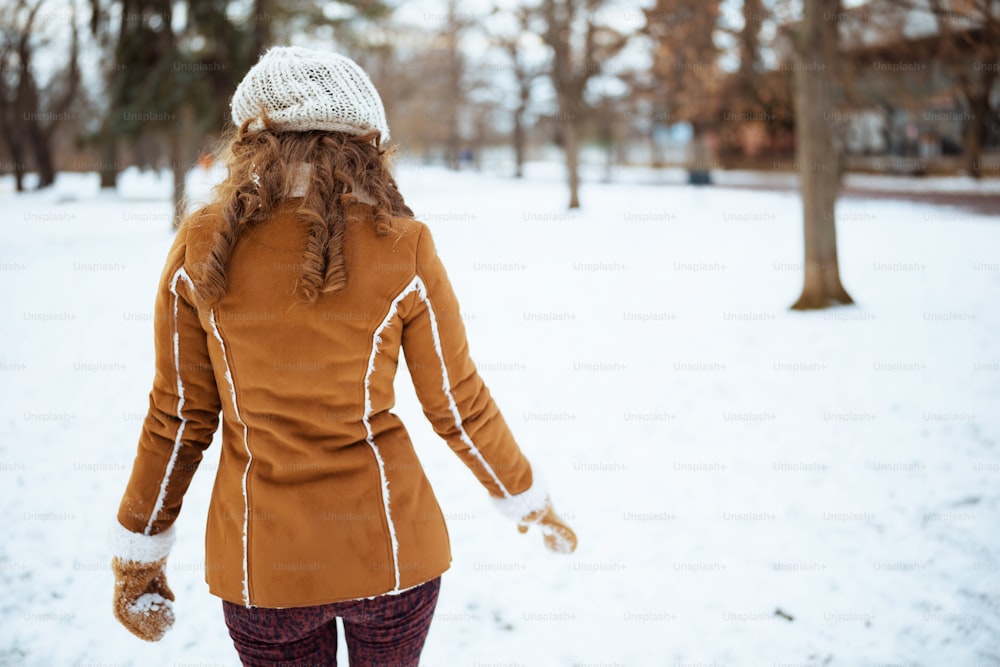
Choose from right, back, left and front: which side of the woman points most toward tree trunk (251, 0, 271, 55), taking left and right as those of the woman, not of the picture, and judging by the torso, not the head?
front

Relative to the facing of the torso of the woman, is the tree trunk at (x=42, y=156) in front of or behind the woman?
in front

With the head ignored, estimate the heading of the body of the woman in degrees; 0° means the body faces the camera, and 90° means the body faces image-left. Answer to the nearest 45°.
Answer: approximately 180°

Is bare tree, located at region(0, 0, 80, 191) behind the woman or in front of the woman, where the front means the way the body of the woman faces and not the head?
in front

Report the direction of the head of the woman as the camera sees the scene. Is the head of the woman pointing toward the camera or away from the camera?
away from the camera
